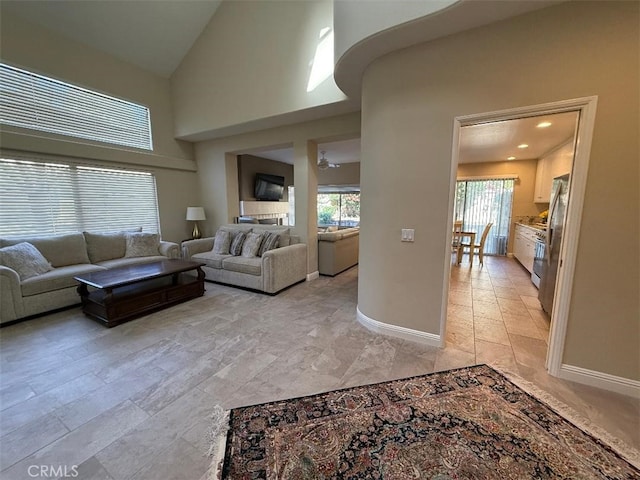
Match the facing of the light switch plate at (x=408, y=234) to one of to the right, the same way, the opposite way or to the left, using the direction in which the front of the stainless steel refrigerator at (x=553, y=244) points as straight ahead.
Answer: to the left

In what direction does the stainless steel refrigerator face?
to the viewer's left

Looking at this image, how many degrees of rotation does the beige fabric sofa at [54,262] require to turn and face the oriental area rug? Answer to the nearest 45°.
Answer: approximately 45° to its right

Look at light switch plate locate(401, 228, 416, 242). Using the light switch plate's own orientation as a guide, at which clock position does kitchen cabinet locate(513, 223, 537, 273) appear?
The kitchen cabinet is roughly at 7 o'clock from the light switch plate.

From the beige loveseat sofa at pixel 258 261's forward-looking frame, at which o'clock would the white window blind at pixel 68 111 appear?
The white window blind is roughly at 2 o'clock from the beige loveseat sofa.

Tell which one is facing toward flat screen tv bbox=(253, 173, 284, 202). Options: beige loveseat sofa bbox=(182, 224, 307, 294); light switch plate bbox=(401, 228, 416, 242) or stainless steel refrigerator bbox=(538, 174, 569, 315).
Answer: the stainless steel refrigerator

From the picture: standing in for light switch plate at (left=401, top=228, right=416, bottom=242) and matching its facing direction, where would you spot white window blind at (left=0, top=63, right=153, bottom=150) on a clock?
The white window blind is roughly at 3 o'clock from the light switch plate.

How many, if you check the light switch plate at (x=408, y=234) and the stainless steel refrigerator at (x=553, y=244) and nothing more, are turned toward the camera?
1

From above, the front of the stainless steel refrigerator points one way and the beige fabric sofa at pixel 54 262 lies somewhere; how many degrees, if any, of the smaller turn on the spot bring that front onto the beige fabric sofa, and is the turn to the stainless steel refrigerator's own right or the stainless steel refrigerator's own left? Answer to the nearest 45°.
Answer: approximately 45° to the stainless steel refrigerator's own left
